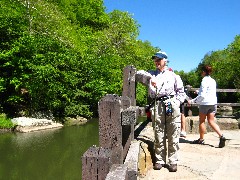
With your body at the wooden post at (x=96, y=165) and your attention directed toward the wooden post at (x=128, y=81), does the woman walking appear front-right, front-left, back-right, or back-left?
front-right

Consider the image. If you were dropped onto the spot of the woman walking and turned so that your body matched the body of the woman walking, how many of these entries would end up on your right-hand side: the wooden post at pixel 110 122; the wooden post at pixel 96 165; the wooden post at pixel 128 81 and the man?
0

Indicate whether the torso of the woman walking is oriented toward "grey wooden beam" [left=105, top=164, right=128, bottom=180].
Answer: no

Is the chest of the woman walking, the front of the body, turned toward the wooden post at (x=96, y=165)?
no

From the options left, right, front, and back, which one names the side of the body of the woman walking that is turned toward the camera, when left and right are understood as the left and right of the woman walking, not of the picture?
left

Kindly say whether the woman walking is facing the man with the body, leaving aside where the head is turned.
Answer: no

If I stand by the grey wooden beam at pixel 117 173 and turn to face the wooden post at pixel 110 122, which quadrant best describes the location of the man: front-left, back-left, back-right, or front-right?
front-right

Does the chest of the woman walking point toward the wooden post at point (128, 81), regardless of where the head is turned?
no
